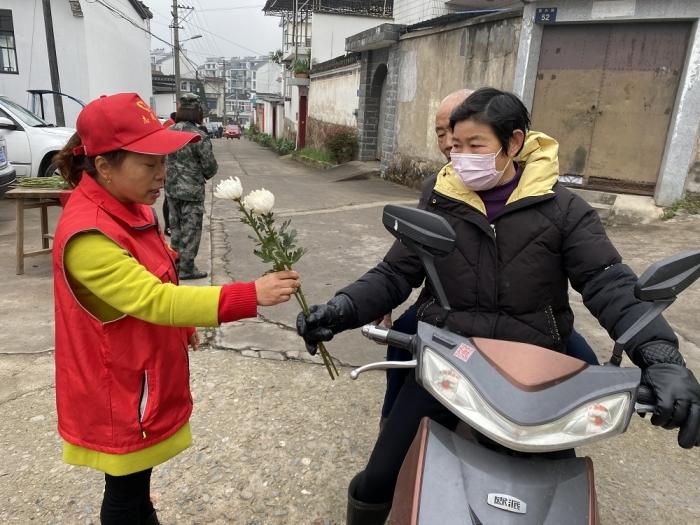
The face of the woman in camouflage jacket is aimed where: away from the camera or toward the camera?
away from the camera

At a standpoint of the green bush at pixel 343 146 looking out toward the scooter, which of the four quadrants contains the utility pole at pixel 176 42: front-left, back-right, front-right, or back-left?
back-right

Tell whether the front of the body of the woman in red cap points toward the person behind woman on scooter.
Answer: yes

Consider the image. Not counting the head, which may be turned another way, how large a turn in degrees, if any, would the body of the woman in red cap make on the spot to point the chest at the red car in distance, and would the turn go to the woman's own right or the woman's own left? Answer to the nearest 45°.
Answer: approximately 90° to the woman's own left

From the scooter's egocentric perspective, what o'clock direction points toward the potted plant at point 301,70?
The potted plant is roughly at 5 o'clock from the scooter.

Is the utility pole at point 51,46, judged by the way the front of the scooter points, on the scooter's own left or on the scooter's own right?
on the scooter's own right

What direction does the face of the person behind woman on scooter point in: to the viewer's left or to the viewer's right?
to the viewer's left

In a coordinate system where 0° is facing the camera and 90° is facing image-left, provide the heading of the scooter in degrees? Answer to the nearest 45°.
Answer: approximately 0°

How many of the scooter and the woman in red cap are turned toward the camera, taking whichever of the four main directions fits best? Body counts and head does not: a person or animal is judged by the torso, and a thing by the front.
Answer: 1

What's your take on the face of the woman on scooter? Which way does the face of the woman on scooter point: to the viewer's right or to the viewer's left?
to the viewer's left

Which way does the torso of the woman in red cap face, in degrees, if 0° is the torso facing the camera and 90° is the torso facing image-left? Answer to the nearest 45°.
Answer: approximately 270°
